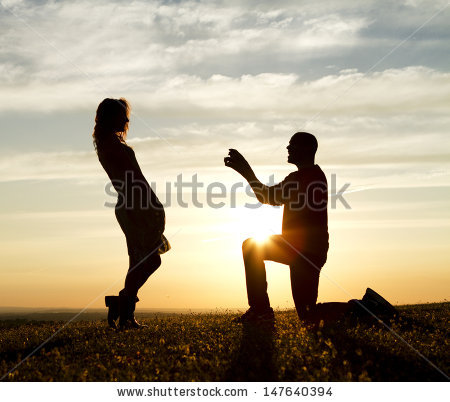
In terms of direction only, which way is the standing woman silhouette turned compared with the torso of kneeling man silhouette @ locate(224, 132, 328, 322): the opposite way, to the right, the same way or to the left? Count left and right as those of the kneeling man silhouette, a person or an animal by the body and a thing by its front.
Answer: the opposite way

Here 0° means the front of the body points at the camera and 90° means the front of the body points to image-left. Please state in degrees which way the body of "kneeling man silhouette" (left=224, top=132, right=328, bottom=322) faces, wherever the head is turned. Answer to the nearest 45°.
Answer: approximately 90°

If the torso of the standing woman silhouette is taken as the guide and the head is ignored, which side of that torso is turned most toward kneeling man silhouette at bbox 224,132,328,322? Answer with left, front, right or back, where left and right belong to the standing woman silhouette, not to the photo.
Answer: front

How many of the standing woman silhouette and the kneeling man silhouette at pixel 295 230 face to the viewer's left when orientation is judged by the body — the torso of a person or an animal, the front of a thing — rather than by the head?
1

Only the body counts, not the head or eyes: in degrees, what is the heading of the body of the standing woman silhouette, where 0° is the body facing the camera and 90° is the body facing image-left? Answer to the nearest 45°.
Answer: approximately 270°

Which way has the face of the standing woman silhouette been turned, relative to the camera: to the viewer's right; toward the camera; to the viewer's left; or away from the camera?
to the viewer's right

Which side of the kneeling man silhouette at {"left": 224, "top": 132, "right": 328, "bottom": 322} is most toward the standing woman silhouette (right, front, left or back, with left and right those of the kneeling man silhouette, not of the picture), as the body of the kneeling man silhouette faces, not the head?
front
